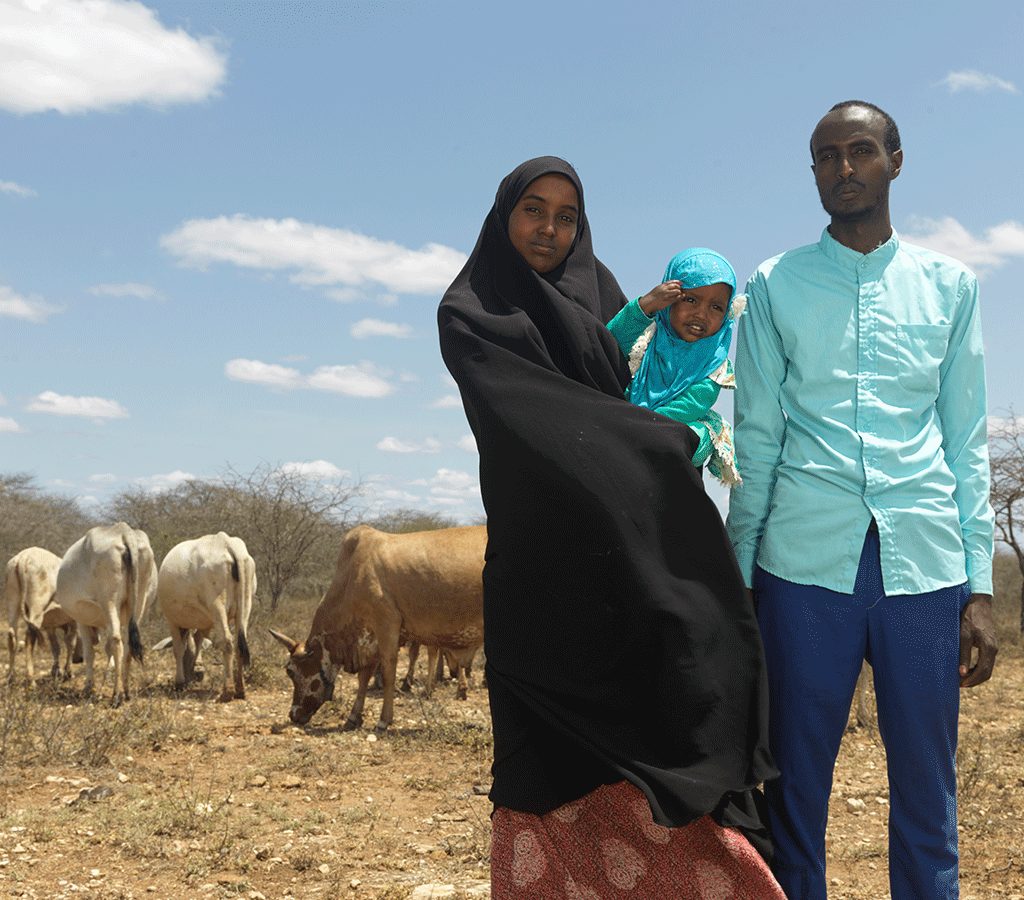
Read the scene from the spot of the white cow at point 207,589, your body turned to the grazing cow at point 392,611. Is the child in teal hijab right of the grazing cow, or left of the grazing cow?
right

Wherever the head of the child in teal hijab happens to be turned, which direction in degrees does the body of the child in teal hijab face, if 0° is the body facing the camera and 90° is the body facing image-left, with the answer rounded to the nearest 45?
approximately 0°

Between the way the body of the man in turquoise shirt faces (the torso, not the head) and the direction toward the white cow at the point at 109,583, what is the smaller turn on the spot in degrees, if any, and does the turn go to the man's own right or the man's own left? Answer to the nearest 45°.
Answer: approximately 135° to the man's own right

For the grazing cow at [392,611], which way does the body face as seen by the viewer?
to the viewer's left

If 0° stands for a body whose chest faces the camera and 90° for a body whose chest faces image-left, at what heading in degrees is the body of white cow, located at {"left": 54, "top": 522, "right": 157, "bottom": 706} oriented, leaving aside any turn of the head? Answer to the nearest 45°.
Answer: approximately 135°

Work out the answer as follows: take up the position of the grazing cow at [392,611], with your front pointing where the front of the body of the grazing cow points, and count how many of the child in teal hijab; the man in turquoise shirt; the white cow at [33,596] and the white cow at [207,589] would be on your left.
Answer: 2

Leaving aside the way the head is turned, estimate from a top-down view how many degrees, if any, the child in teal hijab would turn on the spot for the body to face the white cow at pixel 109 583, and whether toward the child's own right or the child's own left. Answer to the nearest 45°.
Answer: approximately 135° to the child's own right

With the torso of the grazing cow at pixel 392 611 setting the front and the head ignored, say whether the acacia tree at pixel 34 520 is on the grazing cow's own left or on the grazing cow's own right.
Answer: on the grazing cow's own right

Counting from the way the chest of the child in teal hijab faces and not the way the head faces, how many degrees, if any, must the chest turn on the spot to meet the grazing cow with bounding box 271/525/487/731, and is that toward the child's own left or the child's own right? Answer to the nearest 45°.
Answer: approximately 180°

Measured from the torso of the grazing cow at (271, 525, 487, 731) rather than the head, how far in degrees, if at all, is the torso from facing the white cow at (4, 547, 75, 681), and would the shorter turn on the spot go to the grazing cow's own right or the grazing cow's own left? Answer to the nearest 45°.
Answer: approximately 45° to the grazing cow's own right

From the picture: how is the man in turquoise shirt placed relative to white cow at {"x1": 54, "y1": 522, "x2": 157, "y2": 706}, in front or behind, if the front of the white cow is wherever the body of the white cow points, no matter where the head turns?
behind
